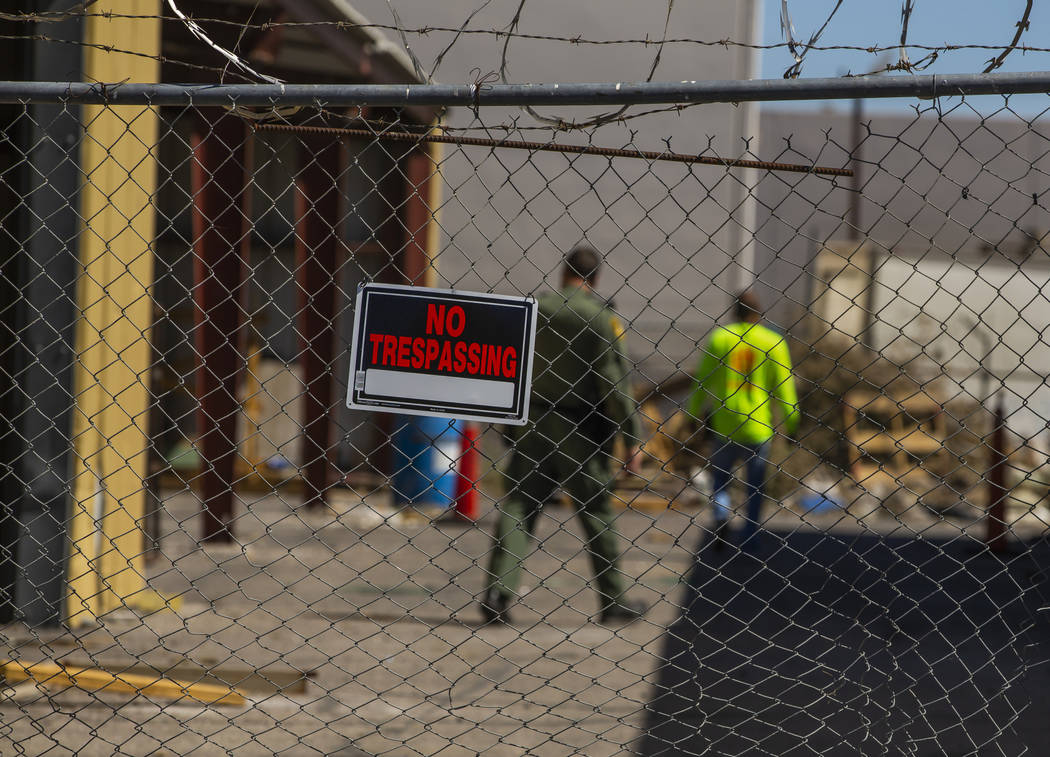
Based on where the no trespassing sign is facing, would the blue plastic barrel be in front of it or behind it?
behind

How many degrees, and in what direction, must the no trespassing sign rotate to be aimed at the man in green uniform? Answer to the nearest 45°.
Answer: approximately 180°

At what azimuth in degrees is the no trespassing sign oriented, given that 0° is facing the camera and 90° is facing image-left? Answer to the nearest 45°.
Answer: approximately 0°

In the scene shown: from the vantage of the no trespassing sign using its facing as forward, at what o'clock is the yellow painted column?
The yellow painted column is roughly at 5 o'clock from the no trespassing sign.

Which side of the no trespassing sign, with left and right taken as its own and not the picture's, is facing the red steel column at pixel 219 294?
back

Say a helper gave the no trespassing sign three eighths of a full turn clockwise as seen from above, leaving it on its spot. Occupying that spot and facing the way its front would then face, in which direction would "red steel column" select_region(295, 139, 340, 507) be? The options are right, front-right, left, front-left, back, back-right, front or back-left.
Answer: front-right

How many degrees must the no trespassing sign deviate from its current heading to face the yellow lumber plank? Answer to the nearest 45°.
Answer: approximately 135° to its right
